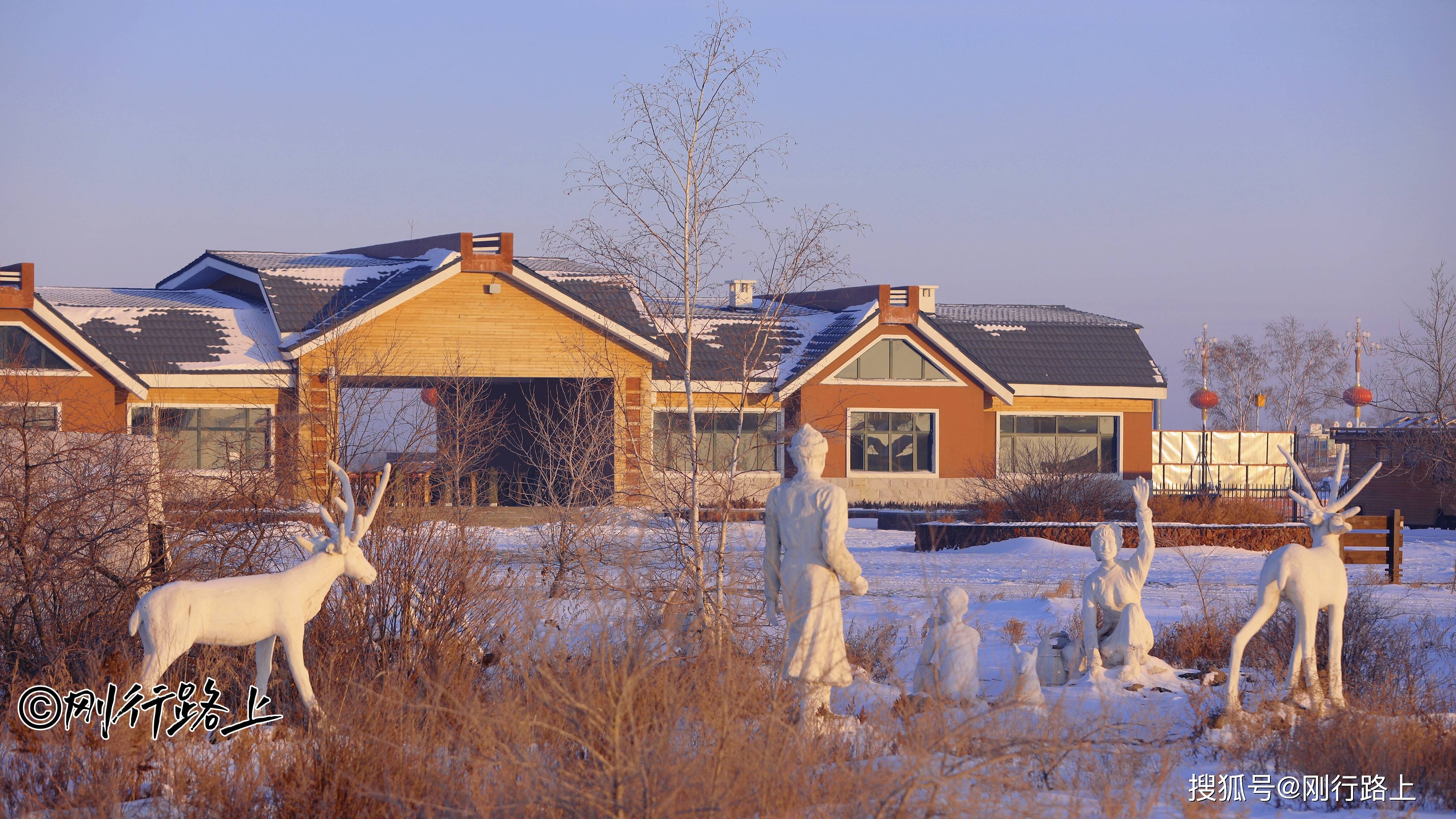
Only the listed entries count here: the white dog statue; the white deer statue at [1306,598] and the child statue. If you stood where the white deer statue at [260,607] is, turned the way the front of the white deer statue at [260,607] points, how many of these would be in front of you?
3

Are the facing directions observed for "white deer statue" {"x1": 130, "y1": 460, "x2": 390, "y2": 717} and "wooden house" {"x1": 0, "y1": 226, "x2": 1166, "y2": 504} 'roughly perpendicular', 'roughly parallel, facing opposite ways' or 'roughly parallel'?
roughly perpendicular

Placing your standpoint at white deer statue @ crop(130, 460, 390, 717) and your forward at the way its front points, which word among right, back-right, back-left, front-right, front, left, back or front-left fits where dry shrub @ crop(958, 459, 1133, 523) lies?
front-left

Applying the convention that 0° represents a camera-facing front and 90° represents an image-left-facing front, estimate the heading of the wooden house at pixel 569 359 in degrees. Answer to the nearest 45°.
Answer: approximately 0°

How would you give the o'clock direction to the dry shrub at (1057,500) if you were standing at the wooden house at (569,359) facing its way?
The dry shrub is roughly at 10 o'clock from the wooden house.

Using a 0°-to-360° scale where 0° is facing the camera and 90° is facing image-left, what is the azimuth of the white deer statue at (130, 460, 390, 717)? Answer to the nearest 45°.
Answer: approximately 270°

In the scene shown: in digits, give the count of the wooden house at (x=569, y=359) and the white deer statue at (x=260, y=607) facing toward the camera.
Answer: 1

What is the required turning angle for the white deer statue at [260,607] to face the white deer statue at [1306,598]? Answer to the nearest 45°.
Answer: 0° — it already faces it

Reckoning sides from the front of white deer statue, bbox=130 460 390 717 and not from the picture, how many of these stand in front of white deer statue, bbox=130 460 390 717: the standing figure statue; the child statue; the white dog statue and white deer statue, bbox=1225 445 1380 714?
4

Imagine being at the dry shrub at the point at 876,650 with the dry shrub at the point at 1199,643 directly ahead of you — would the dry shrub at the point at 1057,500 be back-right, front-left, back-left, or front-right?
front-left

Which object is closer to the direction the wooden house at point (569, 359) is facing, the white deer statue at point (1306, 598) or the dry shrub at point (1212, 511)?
the white deer statue

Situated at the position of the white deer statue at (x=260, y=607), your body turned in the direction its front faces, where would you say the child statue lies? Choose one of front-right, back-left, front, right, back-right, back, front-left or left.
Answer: front
